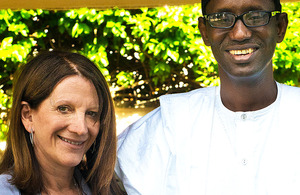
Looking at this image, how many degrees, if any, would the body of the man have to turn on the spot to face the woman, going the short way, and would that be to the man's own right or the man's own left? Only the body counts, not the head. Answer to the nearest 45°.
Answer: approximately 90° to the man's own right

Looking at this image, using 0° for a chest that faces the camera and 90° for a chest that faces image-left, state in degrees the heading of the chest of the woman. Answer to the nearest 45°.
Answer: approximately 315°

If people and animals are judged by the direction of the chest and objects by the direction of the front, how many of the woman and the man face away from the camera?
0

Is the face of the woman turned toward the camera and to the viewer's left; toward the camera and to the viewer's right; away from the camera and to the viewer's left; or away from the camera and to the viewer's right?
toward the camera and to the viewer's right

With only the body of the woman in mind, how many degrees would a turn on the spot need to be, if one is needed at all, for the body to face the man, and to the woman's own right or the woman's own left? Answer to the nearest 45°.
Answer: approximately 45° to the woman's own left

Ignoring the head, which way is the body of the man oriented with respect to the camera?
toward the camera
